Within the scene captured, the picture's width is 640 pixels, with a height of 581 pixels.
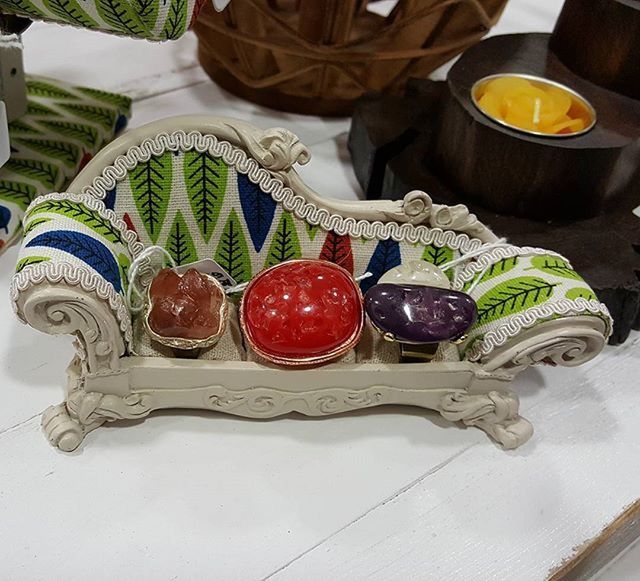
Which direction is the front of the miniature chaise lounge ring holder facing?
toward the camera
